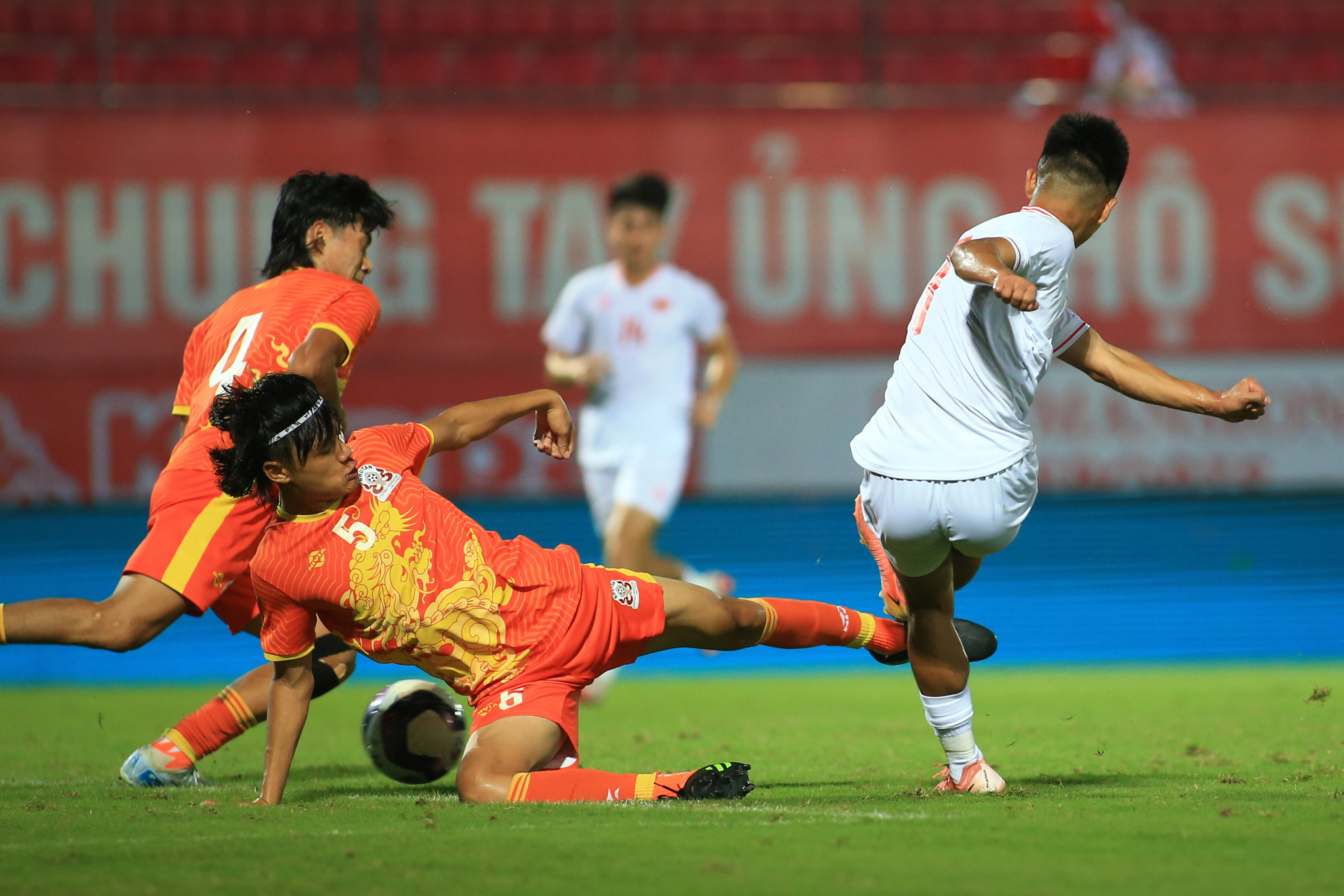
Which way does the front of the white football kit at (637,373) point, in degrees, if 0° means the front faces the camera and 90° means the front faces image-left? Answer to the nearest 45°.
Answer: approximately 0°

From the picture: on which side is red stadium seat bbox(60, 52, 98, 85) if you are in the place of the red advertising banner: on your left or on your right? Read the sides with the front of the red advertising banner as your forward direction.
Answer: on your right

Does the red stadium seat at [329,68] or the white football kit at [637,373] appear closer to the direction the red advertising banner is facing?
the white football kit

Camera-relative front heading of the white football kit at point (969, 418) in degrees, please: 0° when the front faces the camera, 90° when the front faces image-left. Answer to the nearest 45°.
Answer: approximately 180°

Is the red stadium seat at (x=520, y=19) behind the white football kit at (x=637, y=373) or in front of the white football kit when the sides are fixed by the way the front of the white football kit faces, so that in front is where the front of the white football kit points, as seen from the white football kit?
behind

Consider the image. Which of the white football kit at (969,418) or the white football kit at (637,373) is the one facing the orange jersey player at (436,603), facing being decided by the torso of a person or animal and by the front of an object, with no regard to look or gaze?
the white football kit at (637,373)

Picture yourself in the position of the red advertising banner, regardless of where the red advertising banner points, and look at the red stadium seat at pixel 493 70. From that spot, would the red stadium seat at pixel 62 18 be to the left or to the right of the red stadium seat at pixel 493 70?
left

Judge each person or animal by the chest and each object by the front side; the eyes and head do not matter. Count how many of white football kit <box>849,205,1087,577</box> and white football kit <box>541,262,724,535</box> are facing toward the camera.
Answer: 1

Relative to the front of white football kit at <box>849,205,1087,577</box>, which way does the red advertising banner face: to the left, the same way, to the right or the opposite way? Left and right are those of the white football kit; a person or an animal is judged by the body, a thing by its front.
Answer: the opposite way

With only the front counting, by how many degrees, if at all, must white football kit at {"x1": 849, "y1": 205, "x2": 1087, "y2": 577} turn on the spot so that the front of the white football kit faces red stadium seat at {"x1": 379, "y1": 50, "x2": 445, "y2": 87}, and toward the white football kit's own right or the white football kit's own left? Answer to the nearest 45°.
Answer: approximately 45° to the white football kit's own left
